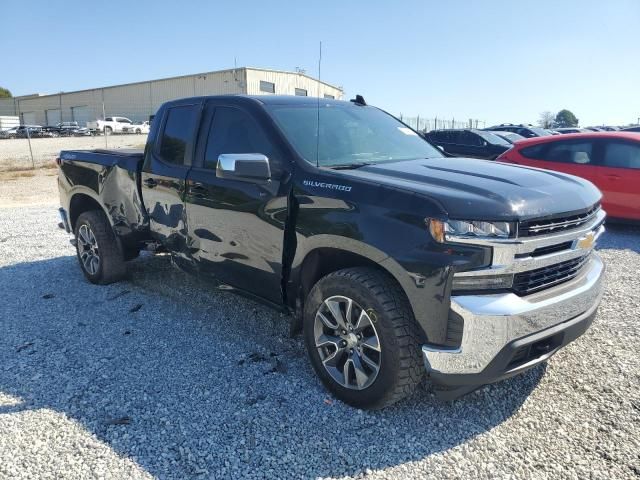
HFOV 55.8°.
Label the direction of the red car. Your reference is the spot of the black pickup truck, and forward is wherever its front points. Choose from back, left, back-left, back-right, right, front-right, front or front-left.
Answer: left

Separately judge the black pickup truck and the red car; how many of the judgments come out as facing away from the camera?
0

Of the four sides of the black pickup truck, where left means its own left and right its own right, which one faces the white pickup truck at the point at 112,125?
back

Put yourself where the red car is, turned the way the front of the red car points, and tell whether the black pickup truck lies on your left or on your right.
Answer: on your right

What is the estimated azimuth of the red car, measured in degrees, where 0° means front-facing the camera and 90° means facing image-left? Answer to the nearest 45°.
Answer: approximately 270°

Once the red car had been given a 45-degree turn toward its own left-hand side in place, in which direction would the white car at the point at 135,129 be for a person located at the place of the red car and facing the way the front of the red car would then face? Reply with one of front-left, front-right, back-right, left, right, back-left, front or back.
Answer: left
